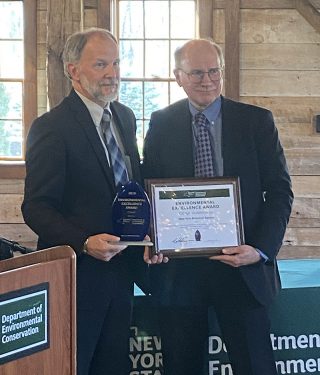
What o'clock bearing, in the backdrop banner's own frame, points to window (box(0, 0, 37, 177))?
The window is roughly at 5 o'clock from the backdrop banner.

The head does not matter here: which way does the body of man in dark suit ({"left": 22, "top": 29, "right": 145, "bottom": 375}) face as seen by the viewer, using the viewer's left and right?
facing the viewer and to the right of the viewer

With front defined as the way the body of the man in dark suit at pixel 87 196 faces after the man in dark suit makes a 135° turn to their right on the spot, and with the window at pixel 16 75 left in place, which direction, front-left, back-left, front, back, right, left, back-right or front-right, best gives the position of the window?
right

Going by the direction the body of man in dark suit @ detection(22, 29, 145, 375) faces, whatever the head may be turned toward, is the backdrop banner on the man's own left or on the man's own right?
on the man's own left

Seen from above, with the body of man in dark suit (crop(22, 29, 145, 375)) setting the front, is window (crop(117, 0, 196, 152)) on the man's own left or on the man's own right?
on the man's own left

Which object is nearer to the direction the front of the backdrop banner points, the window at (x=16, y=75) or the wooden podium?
the wooden podium

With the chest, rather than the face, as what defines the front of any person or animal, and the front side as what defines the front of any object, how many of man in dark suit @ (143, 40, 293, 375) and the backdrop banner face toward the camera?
2

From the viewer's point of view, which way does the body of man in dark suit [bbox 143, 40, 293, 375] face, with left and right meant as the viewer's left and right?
facing the viewer

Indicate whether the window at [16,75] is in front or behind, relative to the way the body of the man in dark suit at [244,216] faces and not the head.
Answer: behind

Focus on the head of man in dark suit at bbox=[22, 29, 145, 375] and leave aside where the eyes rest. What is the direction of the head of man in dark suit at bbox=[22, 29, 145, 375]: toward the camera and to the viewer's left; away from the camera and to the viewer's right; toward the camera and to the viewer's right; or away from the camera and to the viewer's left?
toward the camera and to the viewer's right

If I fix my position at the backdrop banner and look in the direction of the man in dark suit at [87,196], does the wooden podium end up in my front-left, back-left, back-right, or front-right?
front-left

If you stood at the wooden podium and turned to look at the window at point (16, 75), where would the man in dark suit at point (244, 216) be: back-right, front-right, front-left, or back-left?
front-right

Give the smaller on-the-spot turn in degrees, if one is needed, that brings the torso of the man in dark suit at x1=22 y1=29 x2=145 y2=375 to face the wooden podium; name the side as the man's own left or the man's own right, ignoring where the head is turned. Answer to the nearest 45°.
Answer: approximately 45° to the man's own right

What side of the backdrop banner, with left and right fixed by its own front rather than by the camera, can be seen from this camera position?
front
